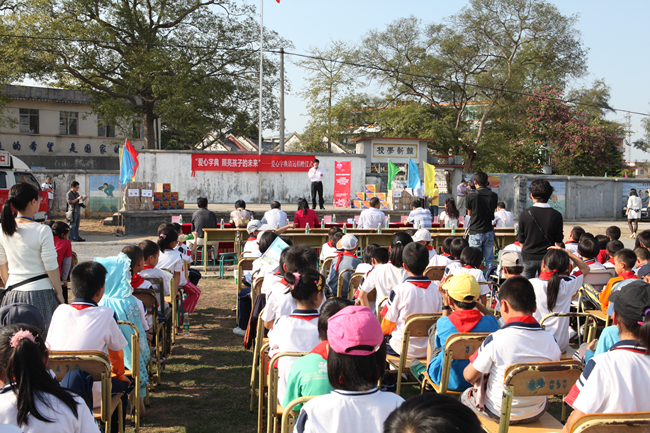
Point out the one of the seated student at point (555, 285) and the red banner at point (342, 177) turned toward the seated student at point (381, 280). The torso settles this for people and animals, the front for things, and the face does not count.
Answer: the red banner

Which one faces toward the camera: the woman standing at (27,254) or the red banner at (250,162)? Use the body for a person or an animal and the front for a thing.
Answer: the red banner

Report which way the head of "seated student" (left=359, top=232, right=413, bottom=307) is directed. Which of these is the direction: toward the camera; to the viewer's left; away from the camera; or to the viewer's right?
away from the camera

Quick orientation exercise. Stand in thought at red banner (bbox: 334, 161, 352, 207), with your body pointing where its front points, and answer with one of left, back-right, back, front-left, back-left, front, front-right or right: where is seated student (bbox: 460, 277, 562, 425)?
front

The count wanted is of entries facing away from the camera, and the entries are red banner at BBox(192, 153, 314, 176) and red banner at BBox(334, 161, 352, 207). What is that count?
0

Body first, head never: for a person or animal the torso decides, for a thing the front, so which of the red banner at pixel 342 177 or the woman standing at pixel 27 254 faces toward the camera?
the red banner

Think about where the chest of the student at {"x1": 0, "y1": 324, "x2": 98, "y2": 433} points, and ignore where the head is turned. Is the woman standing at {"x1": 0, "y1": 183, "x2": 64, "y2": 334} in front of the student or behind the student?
in front

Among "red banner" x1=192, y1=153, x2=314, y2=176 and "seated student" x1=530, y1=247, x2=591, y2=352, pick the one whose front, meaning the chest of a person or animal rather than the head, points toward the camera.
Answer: the red banner

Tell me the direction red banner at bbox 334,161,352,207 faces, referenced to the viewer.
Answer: facing the viewer

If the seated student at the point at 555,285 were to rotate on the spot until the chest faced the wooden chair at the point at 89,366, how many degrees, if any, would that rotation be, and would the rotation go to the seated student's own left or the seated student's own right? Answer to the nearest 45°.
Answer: approximately 135° to the seated student's own left

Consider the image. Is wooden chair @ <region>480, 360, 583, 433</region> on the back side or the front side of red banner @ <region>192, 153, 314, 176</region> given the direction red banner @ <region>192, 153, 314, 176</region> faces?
on the front side

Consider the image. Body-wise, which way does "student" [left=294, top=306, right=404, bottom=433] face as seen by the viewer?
away from the camera

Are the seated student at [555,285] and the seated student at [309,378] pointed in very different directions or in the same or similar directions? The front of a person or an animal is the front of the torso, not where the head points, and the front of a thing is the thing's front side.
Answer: same or similar directions

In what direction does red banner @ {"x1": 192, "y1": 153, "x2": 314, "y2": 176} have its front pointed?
toward the camera

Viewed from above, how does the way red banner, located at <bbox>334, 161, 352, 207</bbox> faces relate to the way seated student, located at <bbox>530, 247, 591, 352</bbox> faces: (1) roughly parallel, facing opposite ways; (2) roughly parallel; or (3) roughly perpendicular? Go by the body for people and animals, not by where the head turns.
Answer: roughly parallel, facing opposite ways

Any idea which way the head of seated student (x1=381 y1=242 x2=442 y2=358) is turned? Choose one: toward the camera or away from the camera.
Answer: away from the camera

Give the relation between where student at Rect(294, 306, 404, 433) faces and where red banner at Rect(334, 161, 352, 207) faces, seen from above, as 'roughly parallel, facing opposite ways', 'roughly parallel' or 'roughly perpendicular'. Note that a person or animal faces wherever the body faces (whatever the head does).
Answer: roughly parallel, facing opposite ways

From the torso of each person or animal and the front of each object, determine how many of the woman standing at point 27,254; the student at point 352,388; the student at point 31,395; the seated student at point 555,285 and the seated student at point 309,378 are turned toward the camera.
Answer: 0

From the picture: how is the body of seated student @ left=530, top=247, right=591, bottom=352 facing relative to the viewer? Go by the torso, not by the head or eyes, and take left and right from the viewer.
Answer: facing away from the viewer

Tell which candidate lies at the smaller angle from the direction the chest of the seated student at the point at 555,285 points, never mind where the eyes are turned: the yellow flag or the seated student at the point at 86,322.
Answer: the yellow flag

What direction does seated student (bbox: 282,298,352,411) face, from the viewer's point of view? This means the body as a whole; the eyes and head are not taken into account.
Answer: away from the camera

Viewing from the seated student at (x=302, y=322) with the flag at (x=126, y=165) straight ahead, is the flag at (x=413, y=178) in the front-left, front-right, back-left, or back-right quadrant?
front-right
